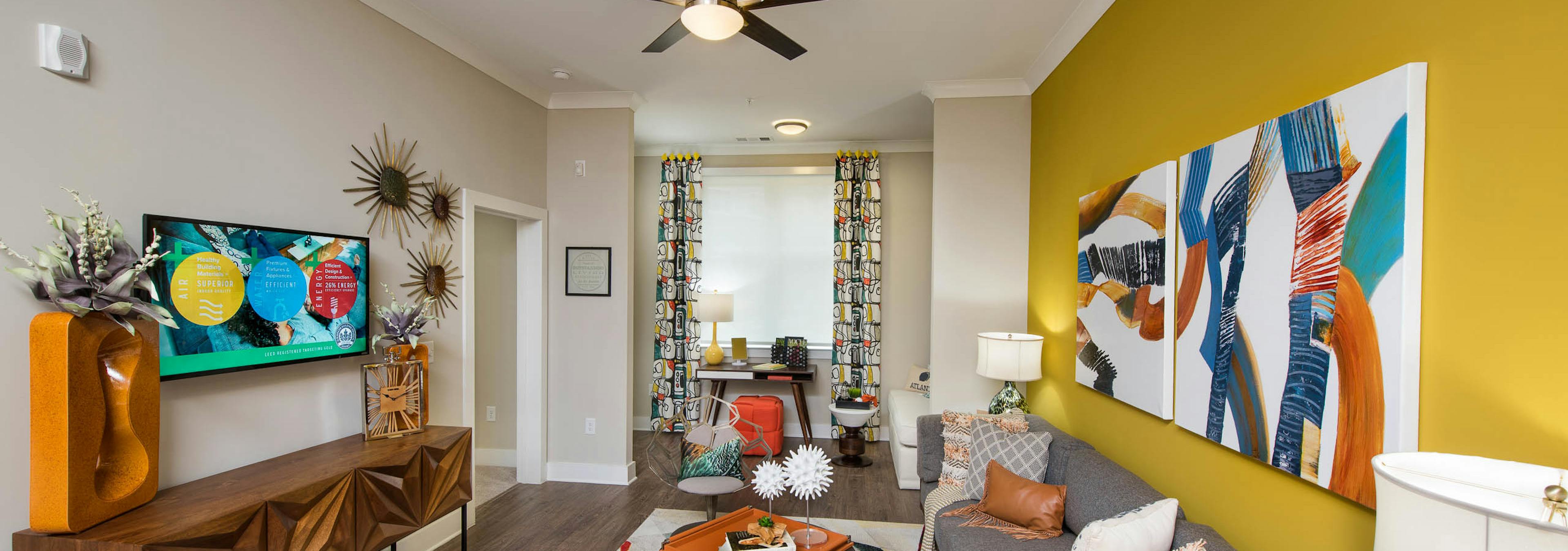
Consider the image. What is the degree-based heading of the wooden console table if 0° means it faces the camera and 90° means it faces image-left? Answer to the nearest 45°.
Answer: approximately 315°

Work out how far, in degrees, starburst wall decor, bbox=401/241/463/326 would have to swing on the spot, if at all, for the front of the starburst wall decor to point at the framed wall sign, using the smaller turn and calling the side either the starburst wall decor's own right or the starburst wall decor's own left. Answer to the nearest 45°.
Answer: approximately 90° to the starburst wall decor's own left

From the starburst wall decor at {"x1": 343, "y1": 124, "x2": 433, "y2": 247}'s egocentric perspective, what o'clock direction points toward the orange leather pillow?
The orange leather pillow is roughly at 12 o'clock from the starburst wall decor.

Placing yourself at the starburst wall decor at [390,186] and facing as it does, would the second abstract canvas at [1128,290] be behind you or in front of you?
in front

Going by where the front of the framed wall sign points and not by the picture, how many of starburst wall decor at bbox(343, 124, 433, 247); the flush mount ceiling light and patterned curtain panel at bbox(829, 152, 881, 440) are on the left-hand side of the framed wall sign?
2

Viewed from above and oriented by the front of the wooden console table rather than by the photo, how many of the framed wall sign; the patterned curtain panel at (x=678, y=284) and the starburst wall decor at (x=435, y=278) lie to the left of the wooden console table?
3

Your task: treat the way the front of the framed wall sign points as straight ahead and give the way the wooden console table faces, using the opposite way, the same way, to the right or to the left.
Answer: to the left

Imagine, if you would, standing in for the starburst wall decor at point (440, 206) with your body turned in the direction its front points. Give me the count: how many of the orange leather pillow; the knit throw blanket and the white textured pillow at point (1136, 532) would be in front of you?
3

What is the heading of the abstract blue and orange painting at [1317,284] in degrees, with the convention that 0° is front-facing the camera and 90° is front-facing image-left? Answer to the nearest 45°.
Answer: approximately 45°

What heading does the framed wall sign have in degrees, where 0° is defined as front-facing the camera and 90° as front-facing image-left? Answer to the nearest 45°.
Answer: approximately 0°
